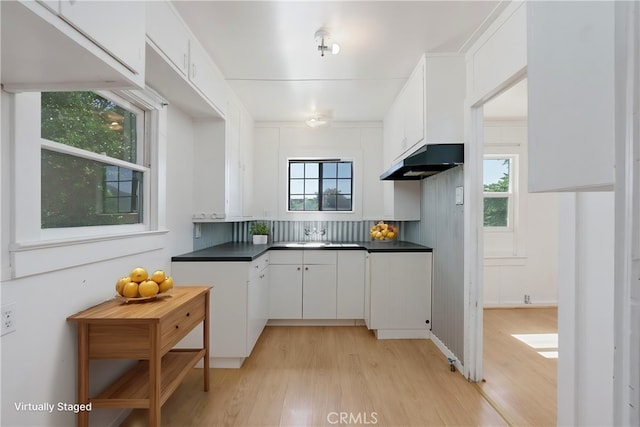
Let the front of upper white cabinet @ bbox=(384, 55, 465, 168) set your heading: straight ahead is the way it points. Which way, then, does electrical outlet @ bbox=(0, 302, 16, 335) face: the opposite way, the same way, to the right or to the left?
the opposite way

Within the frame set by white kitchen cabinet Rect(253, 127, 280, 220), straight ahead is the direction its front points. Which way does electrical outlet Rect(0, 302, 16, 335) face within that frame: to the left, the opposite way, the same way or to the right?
to the left

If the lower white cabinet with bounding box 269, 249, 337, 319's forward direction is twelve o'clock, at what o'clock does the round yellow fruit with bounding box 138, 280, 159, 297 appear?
The round yellow fruit is roughly at 1 o'clock from the lower white cabinet.

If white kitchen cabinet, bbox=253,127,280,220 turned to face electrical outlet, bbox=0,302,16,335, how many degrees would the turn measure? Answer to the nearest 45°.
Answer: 0° — it already faces it

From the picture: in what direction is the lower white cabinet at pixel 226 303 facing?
to the viewer's right

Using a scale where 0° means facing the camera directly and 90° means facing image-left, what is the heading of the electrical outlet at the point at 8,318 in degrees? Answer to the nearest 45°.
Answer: approximately 315°

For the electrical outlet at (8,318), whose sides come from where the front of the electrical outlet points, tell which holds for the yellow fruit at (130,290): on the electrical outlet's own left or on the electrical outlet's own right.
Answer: on the electrical outlet's own left

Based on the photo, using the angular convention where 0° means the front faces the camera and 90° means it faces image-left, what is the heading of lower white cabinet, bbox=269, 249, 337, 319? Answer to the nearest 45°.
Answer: approximately 0°

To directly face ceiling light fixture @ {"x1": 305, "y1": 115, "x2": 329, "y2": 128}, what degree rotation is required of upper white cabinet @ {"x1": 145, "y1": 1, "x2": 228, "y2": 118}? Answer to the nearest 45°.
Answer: approximately 90° to its left
